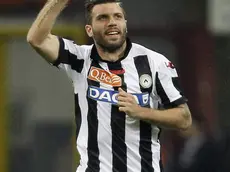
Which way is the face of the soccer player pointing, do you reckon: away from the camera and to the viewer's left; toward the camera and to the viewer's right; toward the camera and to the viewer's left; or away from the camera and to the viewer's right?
toward the camera and to the viewer's right

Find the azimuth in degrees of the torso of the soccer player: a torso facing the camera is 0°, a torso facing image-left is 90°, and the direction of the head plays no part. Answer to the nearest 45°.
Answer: approximately 0°
